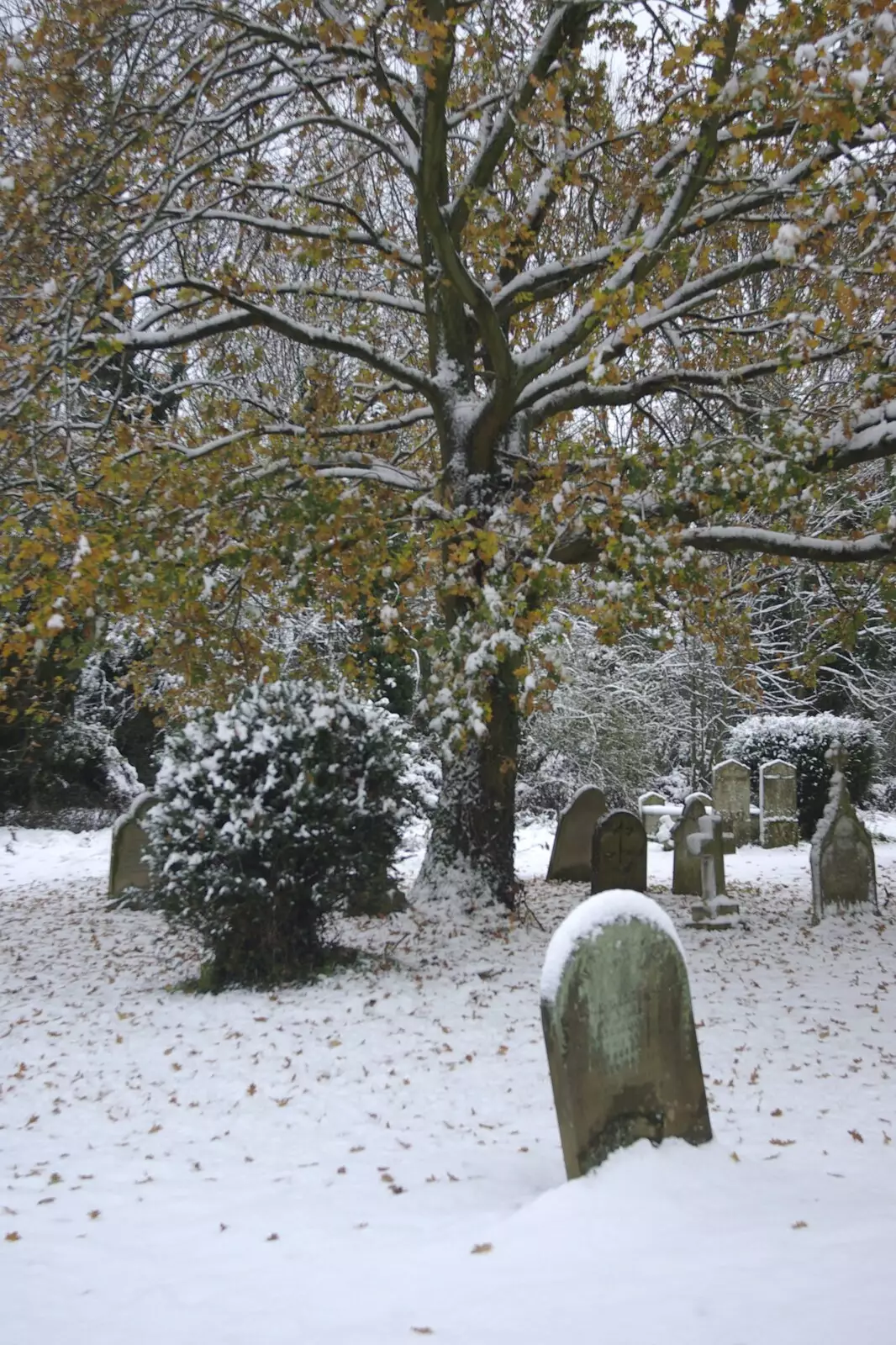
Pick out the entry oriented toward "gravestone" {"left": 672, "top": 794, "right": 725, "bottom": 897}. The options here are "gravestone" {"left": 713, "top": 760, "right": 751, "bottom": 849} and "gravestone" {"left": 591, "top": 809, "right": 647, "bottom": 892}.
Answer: "gravestone" {"left": 713, "top": 760, "right": 751, "bottom": 849}

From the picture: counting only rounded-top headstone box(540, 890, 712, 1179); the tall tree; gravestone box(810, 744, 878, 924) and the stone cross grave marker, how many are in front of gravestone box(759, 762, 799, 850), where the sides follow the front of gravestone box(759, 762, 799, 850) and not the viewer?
4

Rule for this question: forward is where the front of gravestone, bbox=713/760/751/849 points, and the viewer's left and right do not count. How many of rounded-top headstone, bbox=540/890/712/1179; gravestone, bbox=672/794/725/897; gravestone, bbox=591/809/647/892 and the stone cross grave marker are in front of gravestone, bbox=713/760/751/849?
4

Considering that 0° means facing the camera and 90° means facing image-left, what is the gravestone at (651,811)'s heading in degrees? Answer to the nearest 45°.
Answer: approximately 0°

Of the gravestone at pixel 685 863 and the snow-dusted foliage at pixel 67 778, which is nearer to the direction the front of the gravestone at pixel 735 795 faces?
the gravestone

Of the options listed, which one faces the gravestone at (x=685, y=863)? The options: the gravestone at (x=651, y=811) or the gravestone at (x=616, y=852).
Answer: the gravestone at (x=651, y=811)

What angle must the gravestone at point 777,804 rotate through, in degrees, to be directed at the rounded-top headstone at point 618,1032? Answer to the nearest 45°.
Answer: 0° — it already faces it

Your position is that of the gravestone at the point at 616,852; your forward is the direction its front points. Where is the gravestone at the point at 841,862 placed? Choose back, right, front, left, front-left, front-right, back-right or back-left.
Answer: left

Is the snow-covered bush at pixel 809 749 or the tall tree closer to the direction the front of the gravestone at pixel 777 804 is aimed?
the tall tree

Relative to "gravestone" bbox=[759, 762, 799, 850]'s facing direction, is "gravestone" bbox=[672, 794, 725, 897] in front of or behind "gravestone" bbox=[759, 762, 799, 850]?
in front

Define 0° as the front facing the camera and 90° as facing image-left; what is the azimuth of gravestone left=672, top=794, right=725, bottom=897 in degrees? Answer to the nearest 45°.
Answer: approximately 0°
